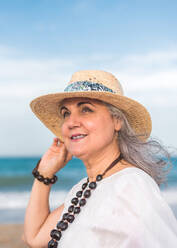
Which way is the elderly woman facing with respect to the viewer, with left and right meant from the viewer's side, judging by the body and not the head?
facing the viewer and to the left of the viewer

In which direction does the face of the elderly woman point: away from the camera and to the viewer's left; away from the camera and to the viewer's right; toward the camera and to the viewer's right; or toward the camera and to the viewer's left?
toward the camera and to the viewer's left
